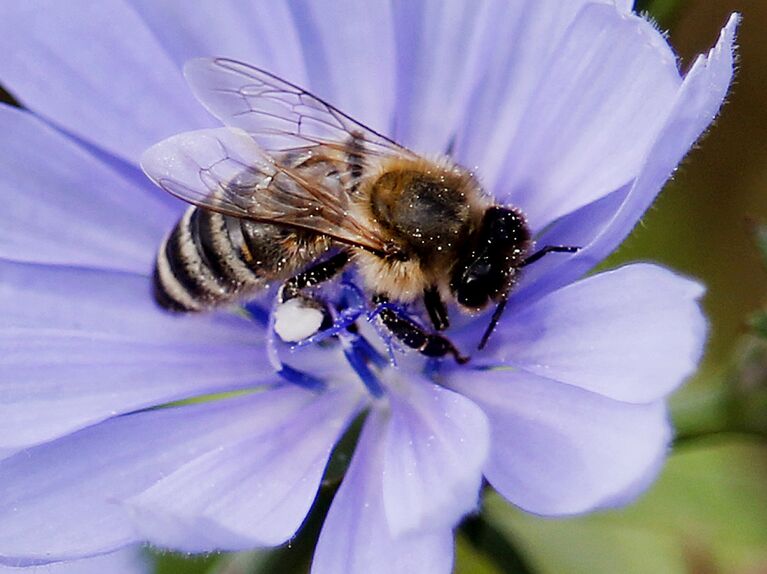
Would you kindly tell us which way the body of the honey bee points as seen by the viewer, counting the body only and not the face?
to the viewer's right
